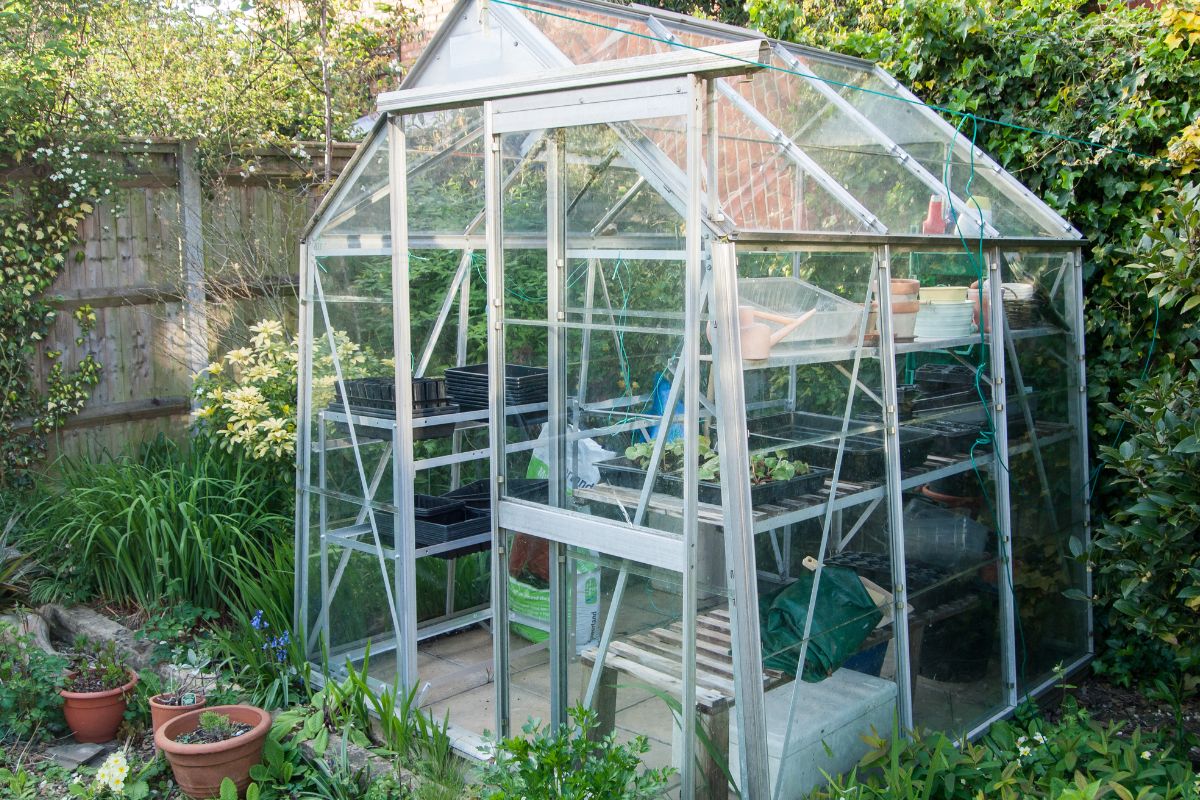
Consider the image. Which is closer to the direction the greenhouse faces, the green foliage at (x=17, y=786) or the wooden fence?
the green foliage

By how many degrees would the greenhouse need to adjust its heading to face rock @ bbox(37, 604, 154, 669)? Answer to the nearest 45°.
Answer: approximately 45° to its right

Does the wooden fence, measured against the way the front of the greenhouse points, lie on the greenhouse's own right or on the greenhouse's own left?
on the greenhouse's own right

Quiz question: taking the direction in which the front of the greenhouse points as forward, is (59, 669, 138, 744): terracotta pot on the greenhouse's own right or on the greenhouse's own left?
on the greenhouse's own right

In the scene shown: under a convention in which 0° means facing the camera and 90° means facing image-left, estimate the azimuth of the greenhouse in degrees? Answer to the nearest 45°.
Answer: approximately 45°

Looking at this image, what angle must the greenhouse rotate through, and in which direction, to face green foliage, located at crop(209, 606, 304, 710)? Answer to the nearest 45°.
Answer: approximately 45° to its right

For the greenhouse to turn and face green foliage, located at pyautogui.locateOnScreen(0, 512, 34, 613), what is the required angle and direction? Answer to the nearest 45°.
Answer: approximately 45° to its right

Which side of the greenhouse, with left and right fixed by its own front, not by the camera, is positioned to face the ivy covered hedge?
back

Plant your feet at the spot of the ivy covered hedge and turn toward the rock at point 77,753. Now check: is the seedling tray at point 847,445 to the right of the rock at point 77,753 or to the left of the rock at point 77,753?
left

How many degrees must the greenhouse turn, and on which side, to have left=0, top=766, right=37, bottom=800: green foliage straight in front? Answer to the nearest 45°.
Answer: approximately 45° to its right

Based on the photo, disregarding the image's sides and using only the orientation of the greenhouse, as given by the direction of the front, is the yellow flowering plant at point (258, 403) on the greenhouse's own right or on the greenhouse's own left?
on the greenhouse's own right
